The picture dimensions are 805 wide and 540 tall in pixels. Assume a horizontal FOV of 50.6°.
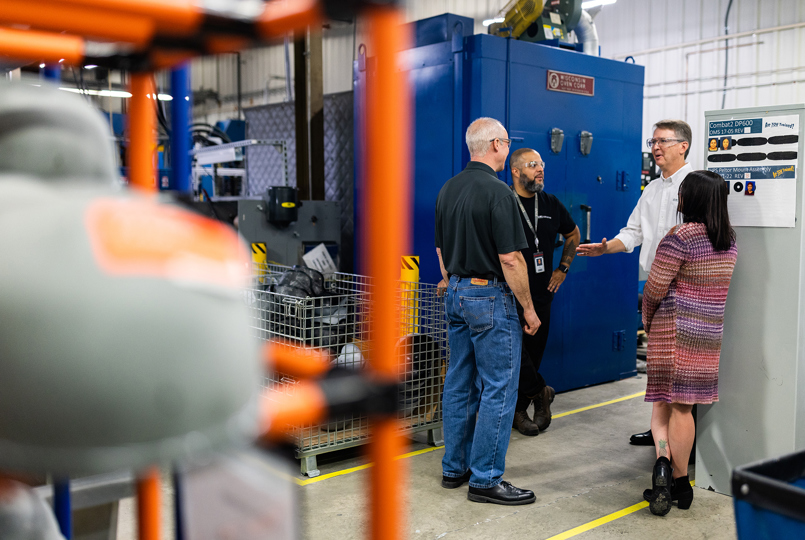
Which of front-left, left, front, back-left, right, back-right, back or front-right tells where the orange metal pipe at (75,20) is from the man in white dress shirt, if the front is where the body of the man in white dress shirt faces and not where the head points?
front-left

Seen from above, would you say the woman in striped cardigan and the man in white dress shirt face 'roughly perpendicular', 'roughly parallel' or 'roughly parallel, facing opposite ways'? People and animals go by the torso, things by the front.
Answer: roughly perpendicular

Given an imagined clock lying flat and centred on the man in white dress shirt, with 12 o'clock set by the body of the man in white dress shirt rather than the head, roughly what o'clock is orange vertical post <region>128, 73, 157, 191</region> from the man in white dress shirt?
The orange vertical post is roughly at 11 o'clock from the man in white dress shirt.

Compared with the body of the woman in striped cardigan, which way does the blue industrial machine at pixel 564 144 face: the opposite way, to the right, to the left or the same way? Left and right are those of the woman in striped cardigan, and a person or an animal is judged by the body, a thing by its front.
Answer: the opposite way

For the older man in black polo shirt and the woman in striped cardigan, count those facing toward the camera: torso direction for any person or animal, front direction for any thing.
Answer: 0

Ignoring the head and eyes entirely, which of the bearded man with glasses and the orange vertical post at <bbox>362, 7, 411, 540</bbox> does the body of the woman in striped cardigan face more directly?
the bearded man with glasses

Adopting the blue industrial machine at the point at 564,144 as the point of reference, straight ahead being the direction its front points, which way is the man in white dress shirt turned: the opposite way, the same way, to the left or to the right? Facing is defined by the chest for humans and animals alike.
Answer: to the right

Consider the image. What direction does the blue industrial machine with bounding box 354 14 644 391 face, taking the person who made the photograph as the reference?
facing the viewer and to the right of the viewer

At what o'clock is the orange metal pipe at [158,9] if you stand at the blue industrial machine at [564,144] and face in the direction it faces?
The orange metal pipe is roughly at 2 o'clock from the blue industrial machine.

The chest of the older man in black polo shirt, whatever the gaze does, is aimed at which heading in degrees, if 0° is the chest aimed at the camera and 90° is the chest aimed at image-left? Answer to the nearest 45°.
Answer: approximately 225°

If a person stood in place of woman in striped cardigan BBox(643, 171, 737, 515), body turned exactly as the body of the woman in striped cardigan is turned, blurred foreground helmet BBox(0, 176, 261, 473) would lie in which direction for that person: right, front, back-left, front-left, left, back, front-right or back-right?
back-left

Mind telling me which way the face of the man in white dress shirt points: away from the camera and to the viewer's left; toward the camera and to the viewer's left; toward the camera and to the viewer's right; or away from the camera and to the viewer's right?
toward the camera and to the viewer's left

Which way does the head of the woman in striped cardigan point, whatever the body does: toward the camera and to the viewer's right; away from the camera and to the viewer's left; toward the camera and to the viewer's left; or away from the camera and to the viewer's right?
away from the camera and to the viewer's left
